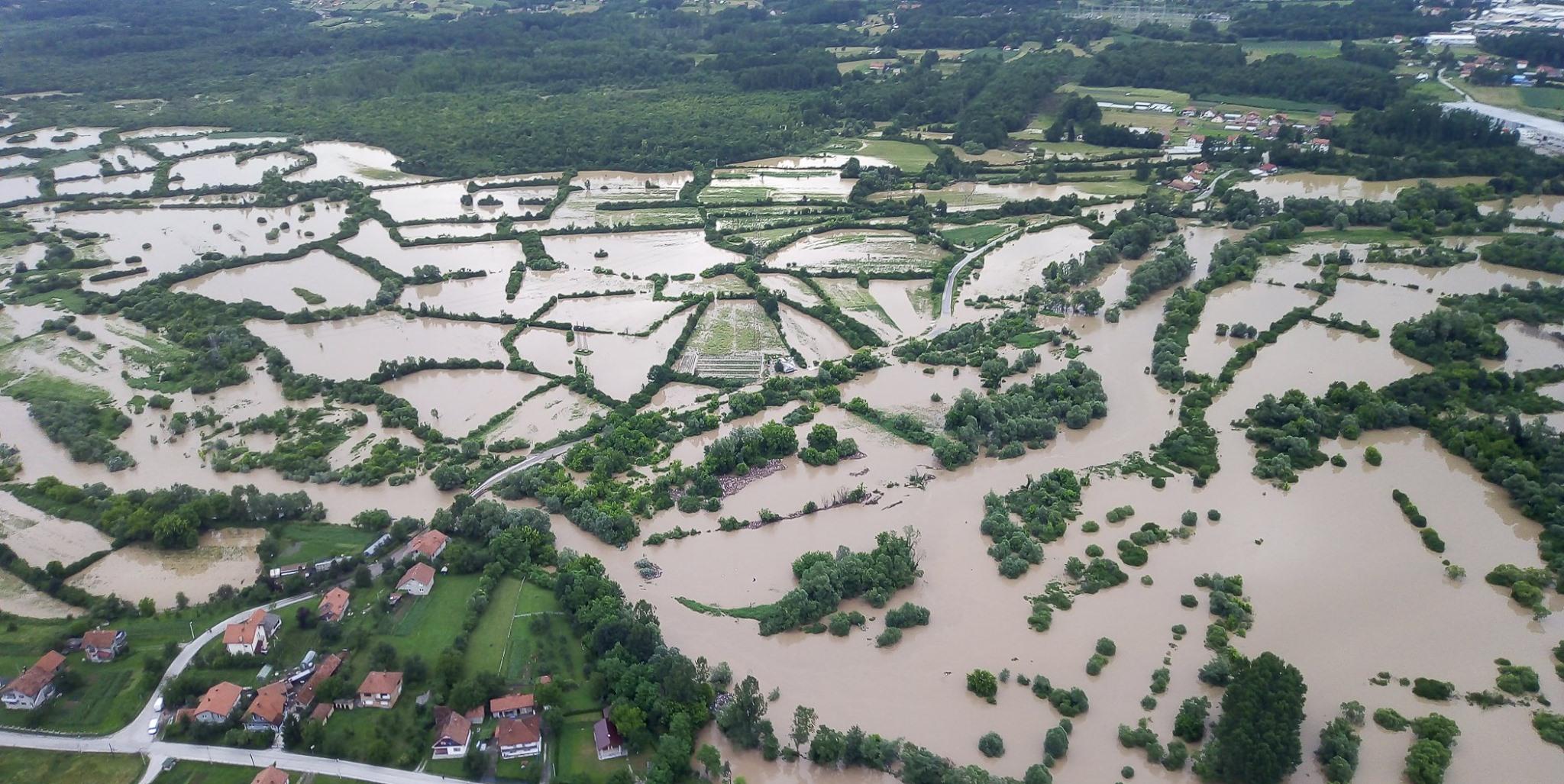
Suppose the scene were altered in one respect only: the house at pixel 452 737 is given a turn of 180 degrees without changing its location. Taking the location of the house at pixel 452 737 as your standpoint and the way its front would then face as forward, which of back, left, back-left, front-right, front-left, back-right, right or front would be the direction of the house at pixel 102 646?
front-left

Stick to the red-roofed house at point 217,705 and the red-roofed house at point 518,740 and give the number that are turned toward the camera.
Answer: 2

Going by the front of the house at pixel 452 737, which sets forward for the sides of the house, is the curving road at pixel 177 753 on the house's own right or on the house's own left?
on the house's own right

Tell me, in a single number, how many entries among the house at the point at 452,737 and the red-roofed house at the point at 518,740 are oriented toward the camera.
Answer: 2

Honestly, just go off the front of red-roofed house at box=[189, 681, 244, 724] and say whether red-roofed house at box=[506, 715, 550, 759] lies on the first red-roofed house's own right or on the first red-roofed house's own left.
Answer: on the first red-roofed house's own left

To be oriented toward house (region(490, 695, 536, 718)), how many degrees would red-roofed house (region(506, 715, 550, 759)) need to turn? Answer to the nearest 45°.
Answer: approximately 180°

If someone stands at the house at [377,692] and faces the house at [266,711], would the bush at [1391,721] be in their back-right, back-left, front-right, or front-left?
back-left

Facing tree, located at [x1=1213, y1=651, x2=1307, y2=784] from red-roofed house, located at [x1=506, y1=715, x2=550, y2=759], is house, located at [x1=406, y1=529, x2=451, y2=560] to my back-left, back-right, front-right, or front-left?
back-left

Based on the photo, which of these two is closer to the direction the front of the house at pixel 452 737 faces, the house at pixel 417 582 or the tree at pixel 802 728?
the tree

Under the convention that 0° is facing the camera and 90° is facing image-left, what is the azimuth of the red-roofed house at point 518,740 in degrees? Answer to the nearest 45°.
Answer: approximately 0°

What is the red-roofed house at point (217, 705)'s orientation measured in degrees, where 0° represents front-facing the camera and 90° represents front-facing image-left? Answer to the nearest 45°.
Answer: approximately 0°

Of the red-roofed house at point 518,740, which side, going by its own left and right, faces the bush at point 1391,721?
left

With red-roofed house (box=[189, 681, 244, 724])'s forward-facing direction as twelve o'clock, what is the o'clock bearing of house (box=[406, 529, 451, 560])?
The house is roughly at 8 o'clock from the red-roofed house.
